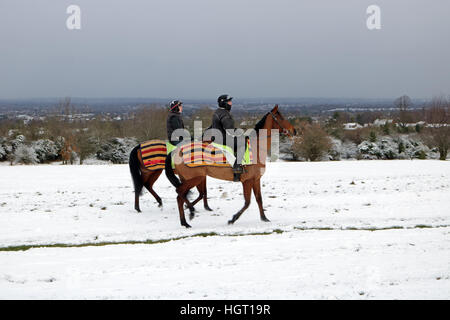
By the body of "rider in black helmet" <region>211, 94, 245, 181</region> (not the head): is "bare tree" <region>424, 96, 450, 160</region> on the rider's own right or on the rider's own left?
on the rider's own left

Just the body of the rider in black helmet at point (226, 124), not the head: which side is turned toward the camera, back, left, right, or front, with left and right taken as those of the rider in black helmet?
right

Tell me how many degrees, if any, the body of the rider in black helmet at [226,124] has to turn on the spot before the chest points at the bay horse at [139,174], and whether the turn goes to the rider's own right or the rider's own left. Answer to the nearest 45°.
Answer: approximately 135° to the rider's own left

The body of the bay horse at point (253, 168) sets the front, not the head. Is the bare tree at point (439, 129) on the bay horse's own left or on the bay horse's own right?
on the bay horse's own left

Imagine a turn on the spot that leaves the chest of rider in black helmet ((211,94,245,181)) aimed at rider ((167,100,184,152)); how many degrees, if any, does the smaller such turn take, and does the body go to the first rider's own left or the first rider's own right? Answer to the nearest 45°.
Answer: approximately 135° to the first rider's own left

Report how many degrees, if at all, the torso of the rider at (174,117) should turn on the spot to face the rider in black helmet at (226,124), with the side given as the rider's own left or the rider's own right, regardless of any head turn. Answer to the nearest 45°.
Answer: approximately 45° to the rider's own right

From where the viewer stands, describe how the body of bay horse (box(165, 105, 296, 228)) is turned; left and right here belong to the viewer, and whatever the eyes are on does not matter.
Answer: facing to the right of the viewer

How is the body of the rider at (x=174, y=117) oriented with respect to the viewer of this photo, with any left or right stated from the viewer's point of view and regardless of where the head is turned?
facing to the right of the viewer

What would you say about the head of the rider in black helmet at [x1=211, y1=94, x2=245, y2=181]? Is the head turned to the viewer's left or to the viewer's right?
to the viewer's right
